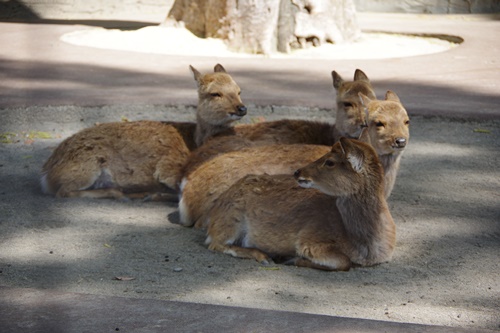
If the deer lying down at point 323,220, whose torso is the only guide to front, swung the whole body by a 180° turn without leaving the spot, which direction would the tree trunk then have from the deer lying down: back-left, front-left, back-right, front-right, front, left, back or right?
right

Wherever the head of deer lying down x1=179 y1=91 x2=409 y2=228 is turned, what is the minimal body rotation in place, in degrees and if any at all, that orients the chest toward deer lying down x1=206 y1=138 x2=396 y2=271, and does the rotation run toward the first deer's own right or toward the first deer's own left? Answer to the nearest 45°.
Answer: approximately 45° to the first deer's own right

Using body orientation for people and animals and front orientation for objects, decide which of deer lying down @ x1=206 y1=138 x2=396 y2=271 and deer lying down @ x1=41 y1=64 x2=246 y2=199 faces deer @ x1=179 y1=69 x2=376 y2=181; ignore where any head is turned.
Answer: deer lying down @ x1=41 y1=64 x2=246 y2=199

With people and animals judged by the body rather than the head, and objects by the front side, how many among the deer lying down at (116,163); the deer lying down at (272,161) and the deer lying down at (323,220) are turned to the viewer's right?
3

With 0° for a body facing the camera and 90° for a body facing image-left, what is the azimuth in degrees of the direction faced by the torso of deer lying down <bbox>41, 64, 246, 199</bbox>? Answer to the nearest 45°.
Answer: approximately 270°

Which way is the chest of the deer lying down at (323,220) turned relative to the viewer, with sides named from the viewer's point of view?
facing to the right of the viewer

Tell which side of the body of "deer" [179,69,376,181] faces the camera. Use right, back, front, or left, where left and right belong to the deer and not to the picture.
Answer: right

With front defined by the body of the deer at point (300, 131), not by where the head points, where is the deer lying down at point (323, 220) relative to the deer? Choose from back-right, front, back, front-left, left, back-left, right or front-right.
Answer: right

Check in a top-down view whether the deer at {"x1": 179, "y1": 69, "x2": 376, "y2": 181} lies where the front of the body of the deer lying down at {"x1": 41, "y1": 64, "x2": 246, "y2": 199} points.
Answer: yes

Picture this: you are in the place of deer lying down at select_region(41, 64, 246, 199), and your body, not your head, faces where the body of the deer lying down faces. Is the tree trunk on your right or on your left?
on your left

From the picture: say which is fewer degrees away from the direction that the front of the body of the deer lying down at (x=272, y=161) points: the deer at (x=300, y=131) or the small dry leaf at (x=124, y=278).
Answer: the deer

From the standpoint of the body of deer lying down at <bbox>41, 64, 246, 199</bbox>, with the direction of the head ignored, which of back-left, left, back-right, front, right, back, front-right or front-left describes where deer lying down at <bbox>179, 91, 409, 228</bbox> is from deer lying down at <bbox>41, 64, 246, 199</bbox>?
front-right
